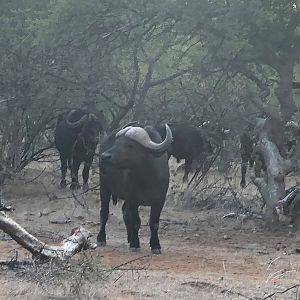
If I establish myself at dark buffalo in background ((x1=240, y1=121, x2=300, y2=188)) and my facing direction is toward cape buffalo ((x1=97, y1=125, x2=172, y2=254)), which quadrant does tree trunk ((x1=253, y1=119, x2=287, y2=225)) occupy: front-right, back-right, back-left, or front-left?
front-left

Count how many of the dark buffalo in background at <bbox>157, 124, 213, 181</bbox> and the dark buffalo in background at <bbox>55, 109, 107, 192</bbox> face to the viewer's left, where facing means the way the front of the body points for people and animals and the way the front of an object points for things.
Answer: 1

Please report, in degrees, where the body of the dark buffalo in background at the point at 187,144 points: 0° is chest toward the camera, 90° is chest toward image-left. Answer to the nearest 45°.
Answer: approximately 90°

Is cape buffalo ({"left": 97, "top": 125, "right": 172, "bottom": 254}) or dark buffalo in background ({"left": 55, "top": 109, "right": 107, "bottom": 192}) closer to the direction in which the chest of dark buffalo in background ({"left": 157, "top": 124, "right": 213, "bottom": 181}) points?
the dark buffalo in background

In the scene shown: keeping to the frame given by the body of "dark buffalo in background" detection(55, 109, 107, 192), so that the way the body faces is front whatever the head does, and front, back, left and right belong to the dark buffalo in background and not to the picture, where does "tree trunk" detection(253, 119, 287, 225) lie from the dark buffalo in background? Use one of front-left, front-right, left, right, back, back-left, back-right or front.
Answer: front

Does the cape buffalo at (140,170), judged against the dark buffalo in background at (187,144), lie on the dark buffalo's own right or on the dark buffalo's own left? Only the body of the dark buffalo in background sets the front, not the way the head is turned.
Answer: on the dark buffalo's own left

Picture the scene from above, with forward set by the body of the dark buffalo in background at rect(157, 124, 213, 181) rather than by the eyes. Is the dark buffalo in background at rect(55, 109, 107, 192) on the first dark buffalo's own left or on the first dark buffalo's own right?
on the first dark buffalo's own left

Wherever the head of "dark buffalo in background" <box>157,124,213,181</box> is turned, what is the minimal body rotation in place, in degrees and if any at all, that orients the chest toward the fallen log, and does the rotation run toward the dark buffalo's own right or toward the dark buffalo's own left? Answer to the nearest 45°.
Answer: approximately 90° to the dark buffalo's own left

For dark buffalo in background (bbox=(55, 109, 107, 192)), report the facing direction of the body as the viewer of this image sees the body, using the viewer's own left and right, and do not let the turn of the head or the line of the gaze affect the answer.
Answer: facing the viewer and to the right of the viewer

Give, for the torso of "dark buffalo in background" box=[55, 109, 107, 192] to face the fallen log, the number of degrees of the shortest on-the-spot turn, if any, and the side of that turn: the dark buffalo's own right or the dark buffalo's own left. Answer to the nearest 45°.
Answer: approximately 45° to the dark buffalo's own right

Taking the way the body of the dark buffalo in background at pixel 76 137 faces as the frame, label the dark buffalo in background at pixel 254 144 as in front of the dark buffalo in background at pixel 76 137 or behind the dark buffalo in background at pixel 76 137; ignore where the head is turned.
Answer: in front

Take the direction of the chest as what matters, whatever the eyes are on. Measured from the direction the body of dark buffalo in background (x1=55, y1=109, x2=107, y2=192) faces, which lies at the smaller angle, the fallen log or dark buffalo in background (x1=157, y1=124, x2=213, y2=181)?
the fallen log
